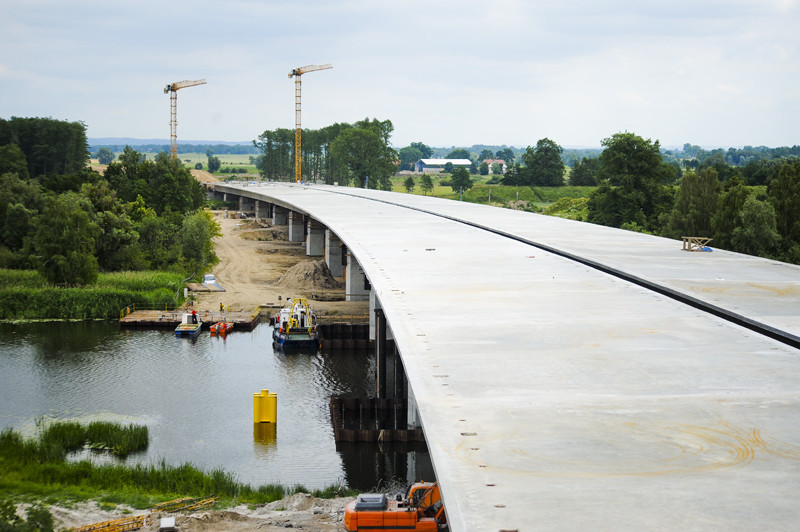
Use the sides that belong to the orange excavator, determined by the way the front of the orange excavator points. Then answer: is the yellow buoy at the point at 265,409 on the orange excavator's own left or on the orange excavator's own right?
on the orange excavator's own left

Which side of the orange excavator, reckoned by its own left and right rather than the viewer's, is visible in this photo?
right
